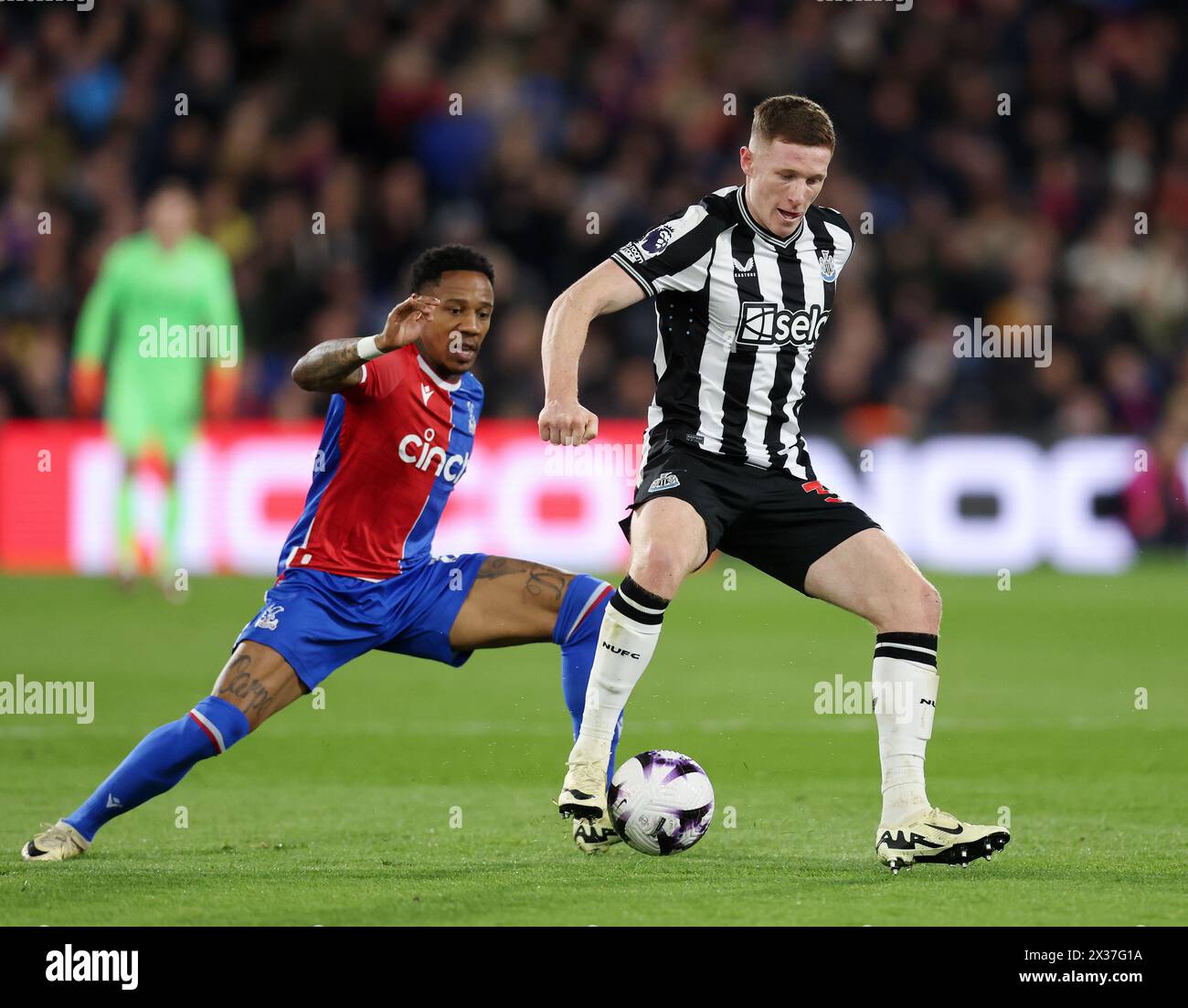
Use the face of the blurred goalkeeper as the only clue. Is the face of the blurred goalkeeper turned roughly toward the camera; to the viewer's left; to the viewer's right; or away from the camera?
toward the camera

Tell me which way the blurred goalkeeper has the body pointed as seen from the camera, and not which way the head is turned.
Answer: toward the camera

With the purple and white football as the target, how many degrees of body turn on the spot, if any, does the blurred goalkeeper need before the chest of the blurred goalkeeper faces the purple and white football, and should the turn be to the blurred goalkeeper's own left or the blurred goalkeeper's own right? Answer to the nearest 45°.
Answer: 0° — they already face it
